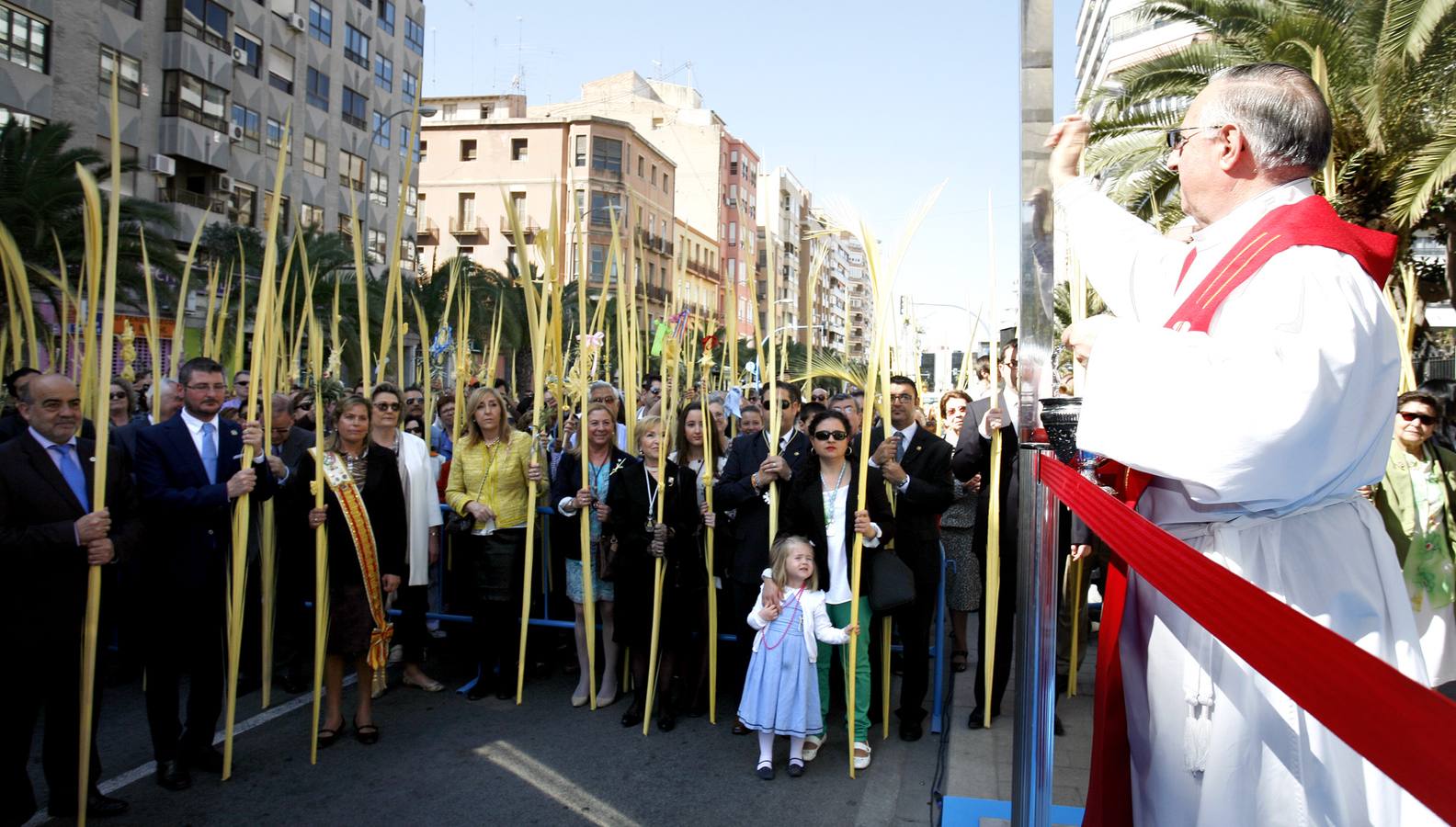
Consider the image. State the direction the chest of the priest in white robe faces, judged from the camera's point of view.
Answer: to the viewer's left

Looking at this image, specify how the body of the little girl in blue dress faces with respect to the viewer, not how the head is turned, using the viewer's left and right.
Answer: facing the viewer

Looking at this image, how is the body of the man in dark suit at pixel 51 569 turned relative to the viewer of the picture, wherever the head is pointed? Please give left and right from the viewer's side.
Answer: facing the viewer and to the right of the viewer

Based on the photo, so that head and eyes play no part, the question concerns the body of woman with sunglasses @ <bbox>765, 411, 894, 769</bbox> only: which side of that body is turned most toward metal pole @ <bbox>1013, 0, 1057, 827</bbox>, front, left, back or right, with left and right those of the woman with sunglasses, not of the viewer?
front

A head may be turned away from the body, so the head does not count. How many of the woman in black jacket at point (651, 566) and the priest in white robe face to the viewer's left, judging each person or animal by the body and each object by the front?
1

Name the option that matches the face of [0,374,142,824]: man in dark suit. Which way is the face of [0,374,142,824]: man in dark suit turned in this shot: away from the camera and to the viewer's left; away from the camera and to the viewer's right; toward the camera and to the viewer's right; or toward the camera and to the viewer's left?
toward the camera and to the viewer's right

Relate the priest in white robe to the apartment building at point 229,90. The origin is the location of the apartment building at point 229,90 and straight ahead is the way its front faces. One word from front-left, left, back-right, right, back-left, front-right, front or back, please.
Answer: front-right

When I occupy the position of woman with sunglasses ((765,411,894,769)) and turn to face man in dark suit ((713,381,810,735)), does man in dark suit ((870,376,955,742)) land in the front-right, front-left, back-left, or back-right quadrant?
back-right

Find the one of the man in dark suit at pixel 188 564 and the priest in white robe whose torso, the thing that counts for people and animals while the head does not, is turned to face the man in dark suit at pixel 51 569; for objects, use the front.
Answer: the priest in white robe

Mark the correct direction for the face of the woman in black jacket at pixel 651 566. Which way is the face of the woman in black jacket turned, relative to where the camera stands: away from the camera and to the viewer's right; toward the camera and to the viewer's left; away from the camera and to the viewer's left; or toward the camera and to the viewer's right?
toward the camera and to the viewer's right

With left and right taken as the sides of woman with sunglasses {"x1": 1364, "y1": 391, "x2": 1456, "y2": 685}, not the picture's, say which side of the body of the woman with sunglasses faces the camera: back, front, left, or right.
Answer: front

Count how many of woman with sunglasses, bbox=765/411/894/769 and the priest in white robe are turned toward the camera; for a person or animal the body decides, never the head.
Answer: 1

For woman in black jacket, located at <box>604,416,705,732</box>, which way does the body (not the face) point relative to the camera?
toward the camera

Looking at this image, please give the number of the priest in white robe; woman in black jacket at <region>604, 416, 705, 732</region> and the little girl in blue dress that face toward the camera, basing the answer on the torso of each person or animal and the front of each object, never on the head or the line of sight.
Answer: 2

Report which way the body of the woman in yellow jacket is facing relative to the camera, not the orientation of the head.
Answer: toward the camera

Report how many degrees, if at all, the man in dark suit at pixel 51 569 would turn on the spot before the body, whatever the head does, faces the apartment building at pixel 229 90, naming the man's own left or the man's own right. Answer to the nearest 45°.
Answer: approximately 135° to the man's own left
